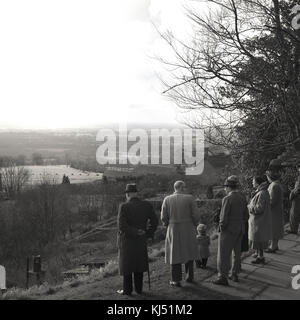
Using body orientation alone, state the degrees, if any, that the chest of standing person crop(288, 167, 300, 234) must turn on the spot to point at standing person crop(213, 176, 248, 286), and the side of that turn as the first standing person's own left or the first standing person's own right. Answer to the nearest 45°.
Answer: approximately 90° to the first standing person's own left

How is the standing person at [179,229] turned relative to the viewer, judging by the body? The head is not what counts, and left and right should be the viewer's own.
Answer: facing away from the viewer

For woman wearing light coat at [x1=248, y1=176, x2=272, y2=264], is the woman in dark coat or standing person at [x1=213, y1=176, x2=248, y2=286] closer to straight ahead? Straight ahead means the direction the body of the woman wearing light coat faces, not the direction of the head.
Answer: the standing person

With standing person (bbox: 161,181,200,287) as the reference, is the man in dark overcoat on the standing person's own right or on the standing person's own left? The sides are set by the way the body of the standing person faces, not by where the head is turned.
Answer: on the standing person's own left

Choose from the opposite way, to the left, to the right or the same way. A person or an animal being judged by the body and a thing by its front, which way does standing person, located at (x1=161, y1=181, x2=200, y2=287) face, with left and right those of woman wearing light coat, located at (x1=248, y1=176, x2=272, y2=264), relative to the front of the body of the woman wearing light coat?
to the right

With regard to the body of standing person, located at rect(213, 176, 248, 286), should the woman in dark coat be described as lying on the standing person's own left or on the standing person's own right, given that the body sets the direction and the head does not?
on the standing person's own right

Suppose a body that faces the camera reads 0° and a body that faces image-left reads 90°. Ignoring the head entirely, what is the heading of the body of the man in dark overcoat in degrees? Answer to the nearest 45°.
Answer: approximately 135°
